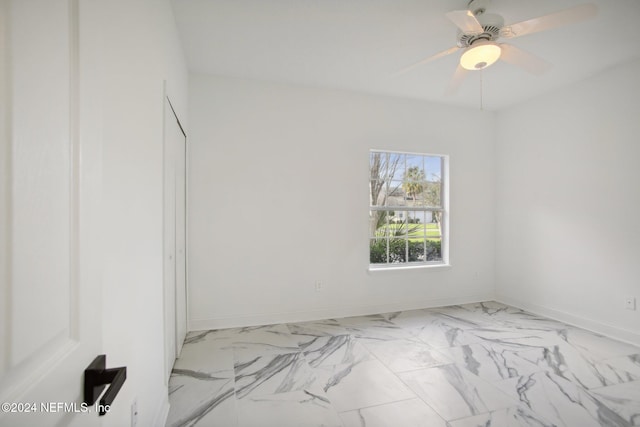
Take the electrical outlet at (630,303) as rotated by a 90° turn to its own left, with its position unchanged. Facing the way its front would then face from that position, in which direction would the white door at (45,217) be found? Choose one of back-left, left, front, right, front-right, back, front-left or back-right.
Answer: front-right

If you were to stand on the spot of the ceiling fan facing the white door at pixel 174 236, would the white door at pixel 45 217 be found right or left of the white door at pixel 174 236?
left

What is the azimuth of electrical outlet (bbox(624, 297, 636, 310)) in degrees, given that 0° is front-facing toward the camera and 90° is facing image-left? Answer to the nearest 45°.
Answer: approximately 45°

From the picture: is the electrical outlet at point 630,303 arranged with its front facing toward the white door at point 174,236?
yes
